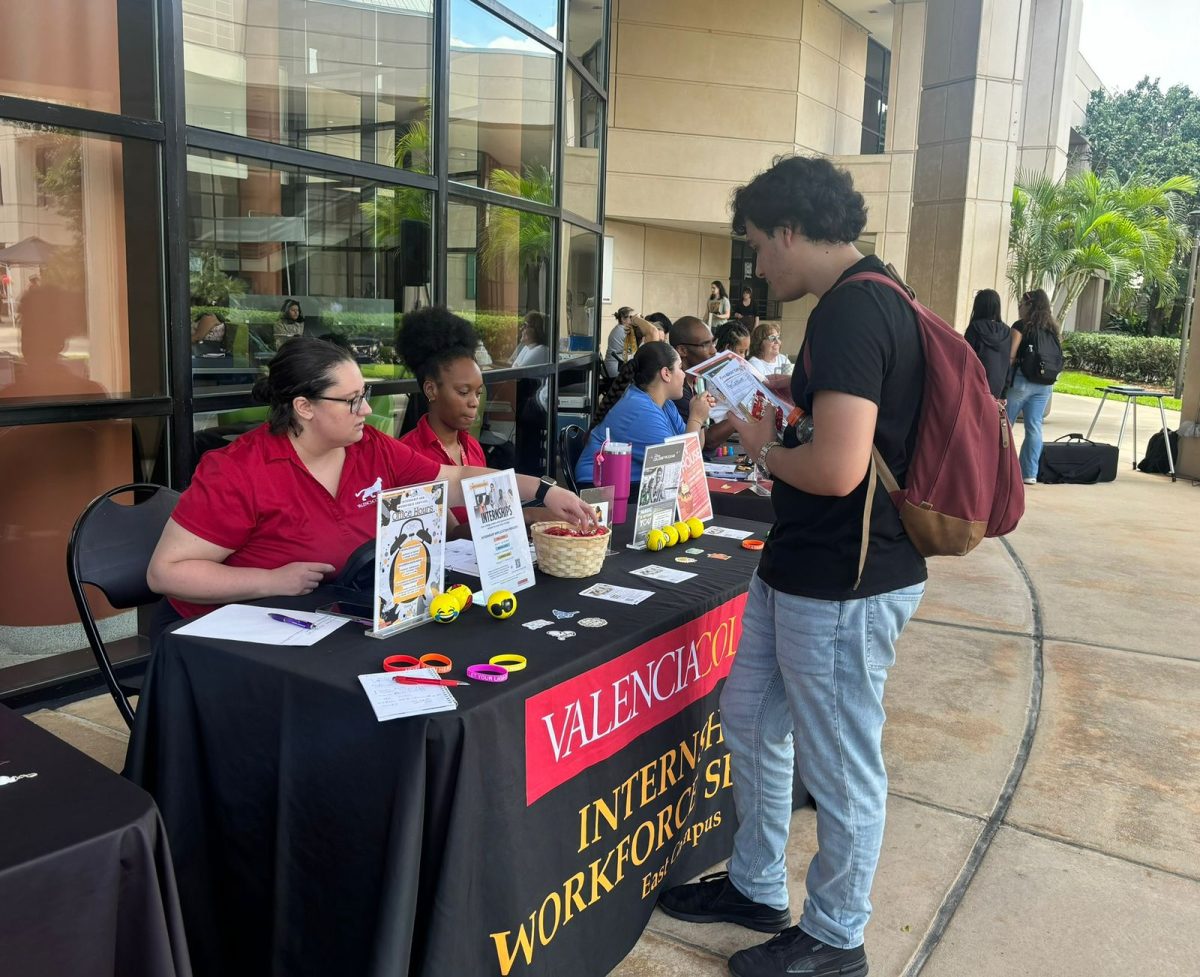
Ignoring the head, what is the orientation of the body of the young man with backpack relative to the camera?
to the viewer's left

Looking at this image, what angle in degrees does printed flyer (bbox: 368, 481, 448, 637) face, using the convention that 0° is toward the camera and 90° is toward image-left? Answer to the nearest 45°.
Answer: approximately 315°

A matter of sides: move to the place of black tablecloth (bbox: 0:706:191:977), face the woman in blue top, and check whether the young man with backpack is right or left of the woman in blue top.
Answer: right

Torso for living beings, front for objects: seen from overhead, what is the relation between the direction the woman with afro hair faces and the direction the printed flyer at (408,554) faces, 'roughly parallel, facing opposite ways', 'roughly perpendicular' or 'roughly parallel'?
roughly parallel

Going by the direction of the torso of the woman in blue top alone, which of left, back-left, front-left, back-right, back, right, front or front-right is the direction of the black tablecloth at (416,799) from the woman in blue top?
right

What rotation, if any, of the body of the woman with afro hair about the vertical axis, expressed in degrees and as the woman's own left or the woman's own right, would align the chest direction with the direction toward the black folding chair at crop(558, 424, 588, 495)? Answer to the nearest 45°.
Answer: approximately 90° to the woman's own left

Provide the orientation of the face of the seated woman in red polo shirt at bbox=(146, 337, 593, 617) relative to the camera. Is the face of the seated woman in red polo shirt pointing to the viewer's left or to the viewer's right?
to the viewer's right

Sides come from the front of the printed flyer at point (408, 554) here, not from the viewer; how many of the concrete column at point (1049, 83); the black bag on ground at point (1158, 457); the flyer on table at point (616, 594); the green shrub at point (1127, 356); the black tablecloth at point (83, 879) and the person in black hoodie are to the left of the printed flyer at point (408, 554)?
5

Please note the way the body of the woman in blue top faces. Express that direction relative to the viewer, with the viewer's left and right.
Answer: facing to the right of the viewer

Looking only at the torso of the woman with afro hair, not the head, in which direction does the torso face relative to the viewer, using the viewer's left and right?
facing the viewer and to the right of the viewer

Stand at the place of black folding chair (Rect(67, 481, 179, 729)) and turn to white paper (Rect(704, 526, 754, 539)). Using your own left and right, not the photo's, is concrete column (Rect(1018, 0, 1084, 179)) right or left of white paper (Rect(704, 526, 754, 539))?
left

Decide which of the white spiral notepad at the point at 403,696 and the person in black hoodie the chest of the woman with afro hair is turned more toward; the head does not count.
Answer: the white spiral notepad

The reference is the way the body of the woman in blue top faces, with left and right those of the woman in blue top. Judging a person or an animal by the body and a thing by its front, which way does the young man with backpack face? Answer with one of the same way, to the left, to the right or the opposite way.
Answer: the opposite way

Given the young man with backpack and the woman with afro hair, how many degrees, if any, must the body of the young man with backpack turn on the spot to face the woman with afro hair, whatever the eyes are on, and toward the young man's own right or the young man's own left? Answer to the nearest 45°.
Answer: approximately 45° to the young man's own right

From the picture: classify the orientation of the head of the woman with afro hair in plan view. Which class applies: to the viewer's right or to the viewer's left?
to the viewer's right
